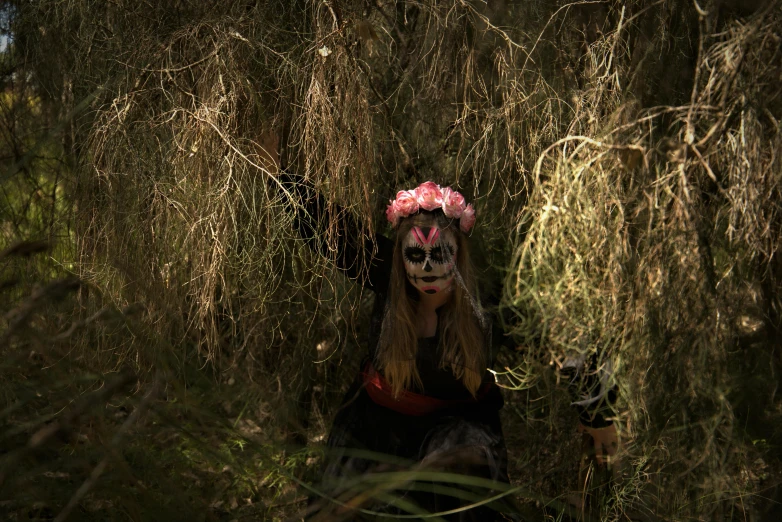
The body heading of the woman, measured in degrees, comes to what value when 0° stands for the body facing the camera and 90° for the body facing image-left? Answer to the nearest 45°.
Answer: approximately 0°
